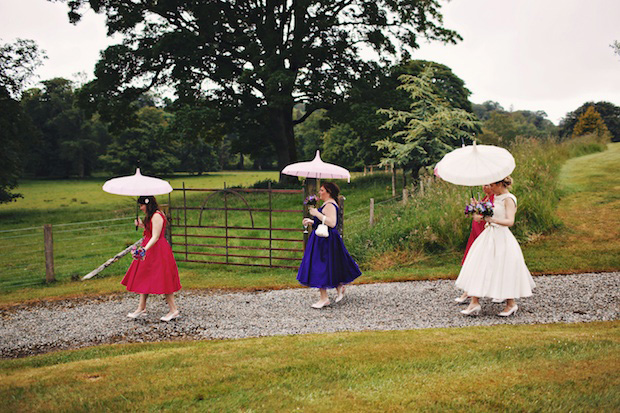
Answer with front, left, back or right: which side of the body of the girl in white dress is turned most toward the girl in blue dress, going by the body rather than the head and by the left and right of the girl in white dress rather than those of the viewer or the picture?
front

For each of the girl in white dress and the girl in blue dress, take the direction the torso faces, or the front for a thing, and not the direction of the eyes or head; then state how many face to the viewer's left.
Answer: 2

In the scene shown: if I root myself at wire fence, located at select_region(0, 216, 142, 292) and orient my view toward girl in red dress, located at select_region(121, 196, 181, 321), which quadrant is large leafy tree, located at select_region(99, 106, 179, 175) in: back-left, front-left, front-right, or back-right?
back-left

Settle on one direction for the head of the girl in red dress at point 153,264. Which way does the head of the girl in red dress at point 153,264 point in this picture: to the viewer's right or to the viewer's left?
to the viewer's left

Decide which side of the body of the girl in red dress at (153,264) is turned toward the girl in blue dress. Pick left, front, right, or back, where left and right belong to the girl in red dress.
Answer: back

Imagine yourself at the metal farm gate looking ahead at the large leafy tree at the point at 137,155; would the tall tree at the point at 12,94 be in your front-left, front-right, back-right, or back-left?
front-left

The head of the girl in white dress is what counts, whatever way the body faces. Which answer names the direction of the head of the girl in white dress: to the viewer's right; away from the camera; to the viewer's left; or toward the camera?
to the viewer's left

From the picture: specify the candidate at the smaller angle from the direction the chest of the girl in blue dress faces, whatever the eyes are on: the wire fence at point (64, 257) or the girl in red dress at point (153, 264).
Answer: the girl in red dress

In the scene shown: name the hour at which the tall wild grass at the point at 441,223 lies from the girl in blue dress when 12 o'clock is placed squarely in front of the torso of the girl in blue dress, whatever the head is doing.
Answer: The tall wild grass is roughly at 4 o'clock from the girl in blue dress.

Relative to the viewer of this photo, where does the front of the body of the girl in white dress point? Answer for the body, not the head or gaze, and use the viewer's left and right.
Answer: facing to the left of the viewer

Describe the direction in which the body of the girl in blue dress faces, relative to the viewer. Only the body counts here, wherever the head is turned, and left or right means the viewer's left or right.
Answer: facing to the left of the viewer

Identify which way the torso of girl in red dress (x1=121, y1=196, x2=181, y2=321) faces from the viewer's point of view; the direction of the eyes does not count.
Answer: to the viewer's left

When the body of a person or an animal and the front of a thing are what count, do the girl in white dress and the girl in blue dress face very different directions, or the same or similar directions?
same or similar directions
